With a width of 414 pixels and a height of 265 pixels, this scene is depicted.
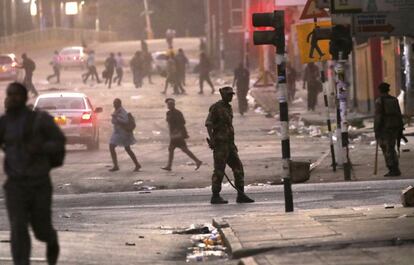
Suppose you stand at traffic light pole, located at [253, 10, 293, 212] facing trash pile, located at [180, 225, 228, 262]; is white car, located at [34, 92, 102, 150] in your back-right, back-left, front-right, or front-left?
back-right

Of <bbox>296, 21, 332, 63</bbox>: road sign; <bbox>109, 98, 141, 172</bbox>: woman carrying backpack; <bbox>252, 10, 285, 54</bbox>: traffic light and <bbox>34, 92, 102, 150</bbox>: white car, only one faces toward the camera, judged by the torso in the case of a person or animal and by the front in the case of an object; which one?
the road sign

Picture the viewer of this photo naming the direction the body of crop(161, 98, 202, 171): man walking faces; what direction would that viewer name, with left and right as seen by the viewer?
facing to the left of the viewer

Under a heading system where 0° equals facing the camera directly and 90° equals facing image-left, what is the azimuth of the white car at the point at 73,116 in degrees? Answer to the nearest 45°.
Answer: approximately 180°
